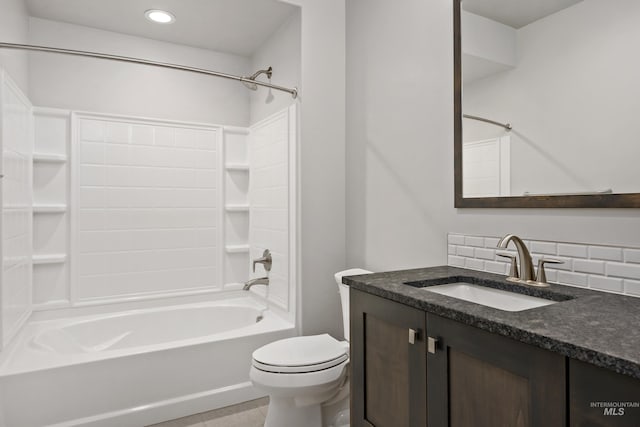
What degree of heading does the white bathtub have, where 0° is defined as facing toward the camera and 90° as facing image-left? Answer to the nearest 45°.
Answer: approximately 0°

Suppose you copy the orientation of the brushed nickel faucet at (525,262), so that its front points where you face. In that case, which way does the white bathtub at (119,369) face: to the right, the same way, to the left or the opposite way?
to the left

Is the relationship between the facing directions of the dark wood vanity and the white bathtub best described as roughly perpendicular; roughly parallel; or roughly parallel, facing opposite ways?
roughly perpendicular

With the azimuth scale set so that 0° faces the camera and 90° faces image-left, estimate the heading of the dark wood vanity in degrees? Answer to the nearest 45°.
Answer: approximately 45°

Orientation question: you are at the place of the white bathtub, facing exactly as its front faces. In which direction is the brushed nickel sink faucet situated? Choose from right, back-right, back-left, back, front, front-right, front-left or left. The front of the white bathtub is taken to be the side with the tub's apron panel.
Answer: front-left

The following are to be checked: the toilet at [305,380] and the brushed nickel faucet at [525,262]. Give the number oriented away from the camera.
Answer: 0

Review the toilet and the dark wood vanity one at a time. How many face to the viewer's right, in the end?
0

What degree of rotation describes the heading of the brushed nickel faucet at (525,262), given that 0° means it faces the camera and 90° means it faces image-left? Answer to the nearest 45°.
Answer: approximately 45°

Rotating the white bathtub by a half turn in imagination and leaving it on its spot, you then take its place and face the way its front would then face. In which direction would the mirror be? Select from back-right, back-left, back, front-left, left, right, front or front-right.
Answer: back-right
